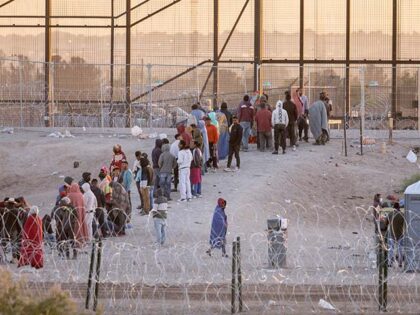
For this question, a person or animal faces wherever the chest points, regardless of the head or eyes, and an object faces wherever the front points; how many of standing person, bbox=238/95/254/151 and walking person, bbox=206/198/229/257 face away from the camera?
1

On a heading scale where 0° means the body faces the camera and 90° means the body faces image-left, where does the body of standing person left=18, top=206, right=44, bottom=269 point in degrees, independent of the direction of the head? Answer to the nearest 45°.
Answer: approximately 180°

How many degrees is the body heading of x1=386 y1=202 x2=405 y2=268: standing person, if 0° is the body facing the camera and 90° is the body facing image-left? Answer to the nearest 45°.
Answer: approximately 180°

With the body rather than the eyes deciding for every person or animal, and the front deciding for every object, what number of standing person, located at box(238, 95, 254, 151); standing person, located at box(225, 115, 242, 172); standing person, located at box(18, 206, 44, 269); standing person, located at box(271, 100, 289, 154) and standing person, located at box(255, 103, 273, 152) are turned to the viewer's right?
0

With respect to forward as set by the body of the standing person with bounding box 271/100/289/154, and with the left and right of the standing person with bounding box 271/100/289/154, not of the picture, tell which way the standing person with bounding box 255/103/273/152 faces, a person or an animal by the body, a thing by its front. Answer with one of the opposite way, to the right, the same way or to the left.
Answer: the same way
